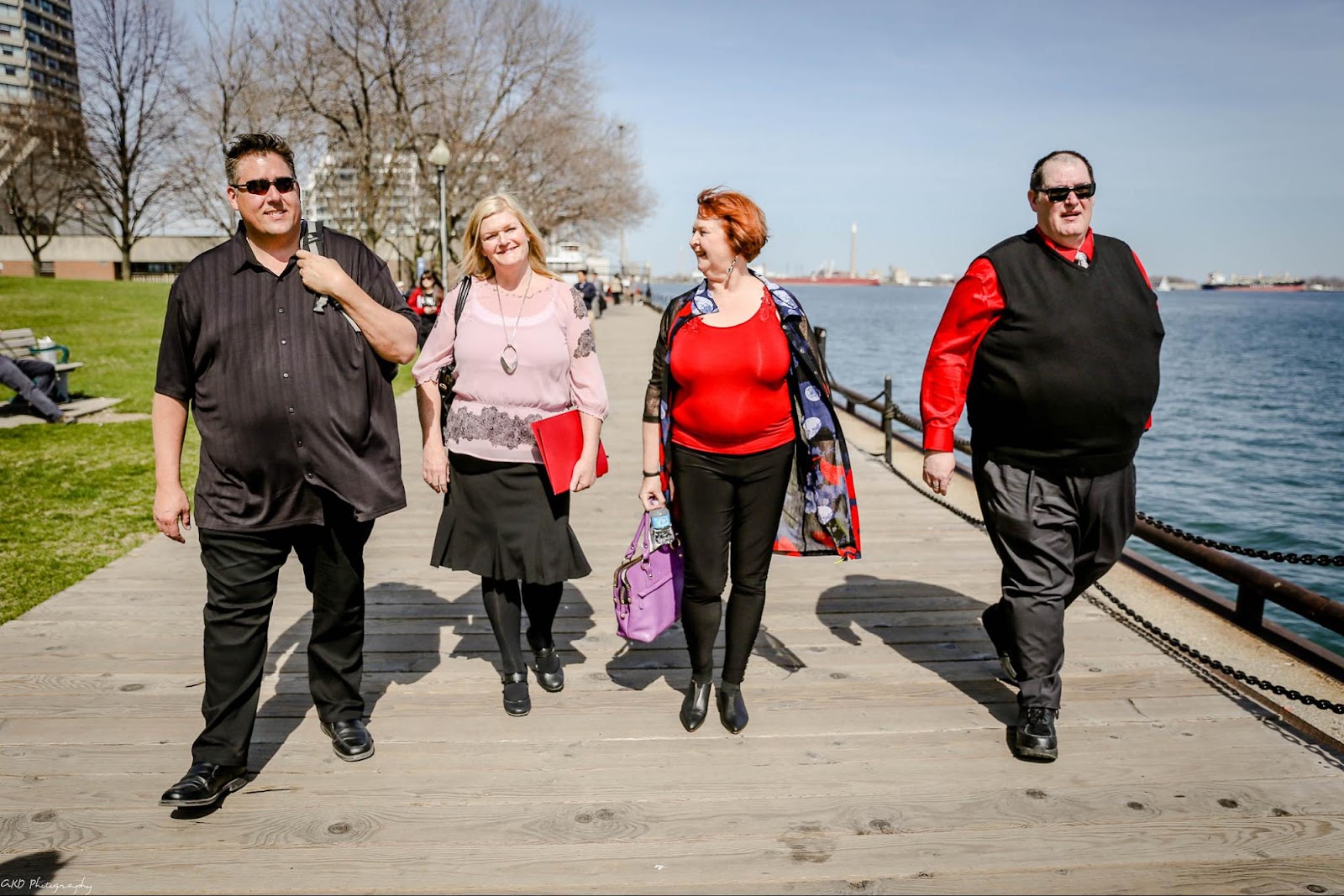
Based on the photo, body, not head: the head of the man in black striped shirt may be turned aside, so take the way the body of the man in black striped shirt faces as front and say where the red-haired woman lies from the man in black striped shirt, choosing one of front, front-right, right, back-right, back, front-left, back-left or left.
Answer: left

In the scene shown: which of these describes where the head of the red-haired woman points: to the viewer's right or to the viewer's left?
to the viewer's left

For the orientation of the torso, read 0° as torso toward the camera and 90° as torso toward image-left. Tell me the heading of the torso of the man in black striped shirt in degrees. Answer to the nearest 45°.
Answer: approximately 0°

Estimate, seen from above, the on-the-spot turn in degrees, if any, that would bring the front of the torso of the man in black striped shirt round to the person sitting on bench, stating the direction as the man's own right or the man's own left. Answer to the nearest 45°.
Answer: approximately 180°

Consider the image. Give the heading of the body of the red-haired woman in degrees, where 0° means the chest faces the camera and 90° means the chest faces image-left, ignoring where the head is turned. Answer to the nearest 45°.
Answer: approximately 0°

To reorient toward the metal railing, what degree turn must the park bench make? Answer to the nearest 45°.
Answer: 0° — it already faces it

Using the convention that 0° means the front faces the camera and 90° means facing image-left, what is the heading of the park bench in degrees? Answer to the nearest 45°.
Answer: approximately 315°

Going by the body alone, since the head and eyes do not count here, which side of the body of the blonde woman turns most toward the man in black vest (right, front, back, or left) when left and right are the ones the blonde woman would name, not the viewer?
left

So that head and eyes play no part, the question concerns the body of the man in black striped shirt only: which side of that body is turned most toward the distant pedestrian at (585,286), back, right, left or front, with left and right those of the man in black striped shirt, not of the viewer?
back
